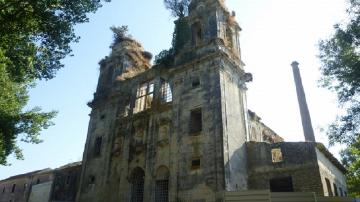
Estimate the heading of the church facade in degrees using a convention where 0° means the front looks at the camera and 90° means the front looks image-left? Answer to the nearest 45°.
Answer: approximately 45°

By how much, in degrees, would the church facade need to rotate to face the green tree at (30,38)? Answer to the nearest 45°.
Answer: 0° — it already faces it
